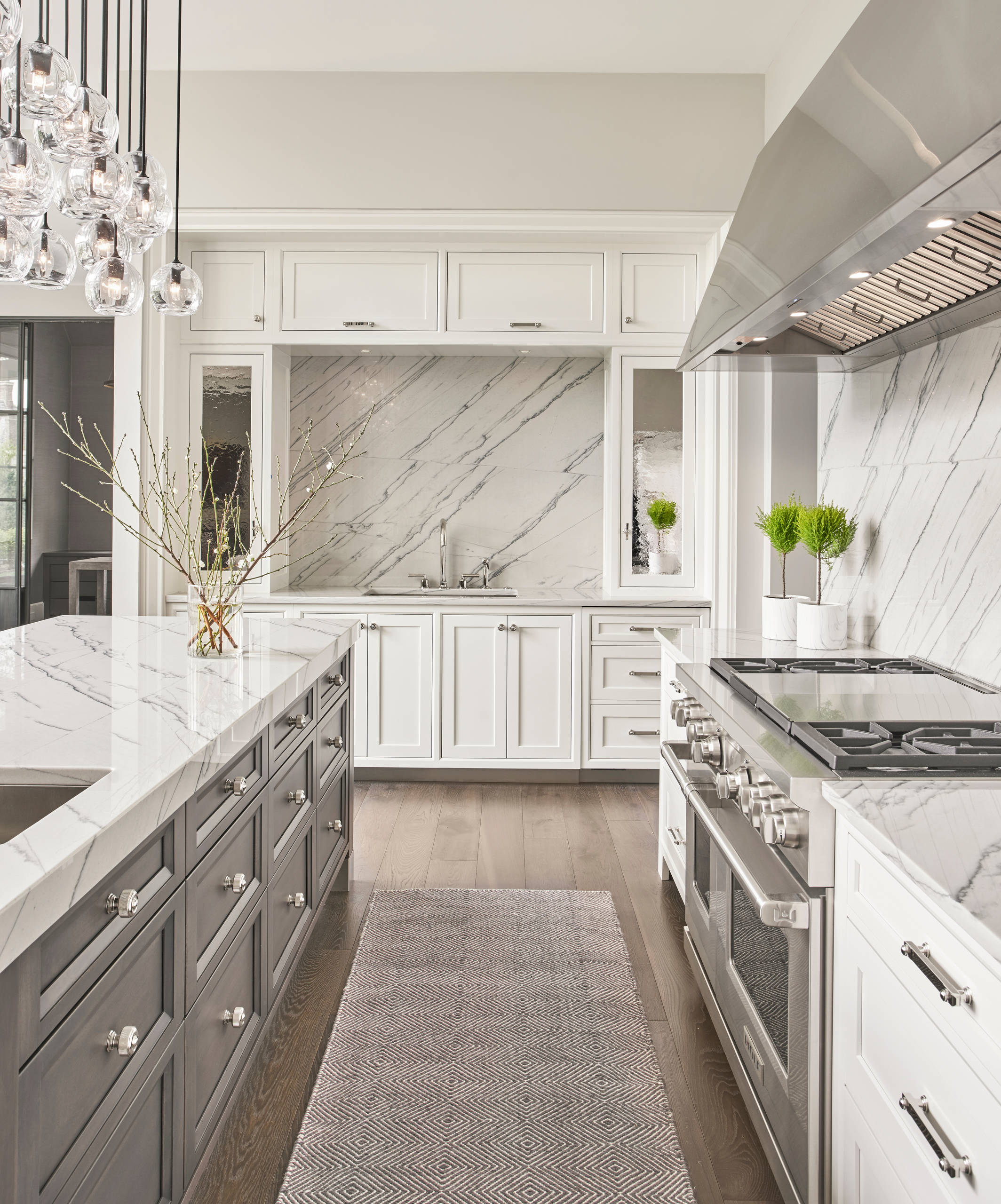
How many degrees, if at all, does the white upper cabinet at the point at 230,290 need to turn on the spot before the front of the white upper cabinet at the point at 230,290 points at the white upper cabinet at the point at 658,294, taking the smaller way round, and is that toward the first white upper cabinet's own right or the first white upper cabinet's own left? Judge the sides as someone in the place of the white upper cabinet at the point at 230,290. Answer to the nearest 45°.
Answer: approximately 90° to the first white upper cabinet's own left

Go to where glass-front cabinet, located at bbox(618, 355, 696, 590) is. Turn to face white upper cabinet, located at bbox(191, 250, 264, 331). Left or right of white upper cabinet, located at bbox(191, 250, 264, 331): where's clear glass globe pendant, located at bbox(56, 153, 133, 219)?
left

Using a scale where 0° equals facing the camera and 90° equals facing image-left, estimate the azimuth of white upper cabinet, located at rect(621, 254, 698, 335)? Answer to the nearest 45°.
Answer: approximately 0°

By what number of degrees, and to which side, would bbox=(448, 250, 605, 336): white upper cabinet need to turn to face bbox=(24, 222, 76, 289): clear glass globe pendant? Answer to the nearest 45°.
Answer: approximately 45° to its right

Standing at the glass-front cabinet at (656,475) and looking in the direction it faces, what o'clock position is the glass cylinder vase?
The glass cylinder vase is roughly at 1 o'clock from the glass-front cabinet.

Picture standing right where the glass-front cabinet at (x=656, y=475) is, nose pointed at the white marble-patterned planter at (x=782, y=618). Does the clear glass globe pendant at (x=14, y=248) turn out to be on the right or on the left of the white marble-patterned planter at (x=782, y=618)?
right
